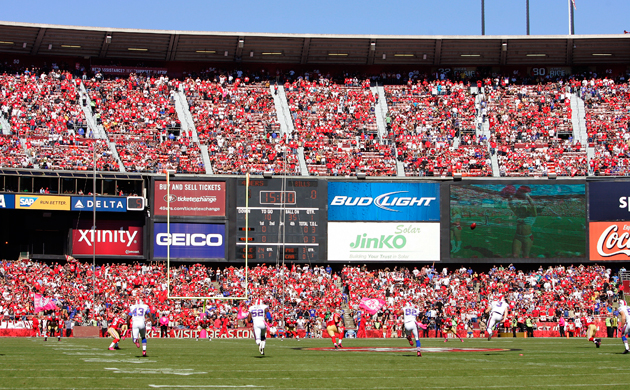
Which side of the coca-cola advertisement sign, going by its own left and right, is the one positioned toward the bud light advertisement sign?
right

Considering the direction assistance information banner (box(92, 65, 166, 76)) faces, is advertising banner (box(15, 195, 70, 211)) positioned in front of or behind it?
in front

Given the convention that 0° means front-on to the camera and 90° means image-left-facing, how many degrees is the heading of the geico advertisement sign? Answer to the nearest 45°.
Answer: approximately 0°

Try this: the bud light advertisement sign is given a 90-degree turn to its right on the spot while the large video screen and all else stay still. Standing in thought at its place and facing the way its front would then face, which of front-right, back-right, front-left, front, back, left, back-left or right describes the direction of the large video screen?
back

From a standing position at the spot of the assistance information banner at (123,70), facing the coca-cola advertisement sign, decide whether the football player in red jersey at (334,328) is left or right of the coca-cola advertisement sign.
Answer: right

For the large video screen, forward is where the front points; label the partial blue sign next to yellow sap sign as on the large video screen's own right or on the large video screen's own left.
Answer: on the large video screen's own right

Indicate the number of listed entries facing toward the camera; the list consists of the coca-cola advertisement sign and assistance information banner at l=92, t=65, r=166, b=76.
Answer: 2

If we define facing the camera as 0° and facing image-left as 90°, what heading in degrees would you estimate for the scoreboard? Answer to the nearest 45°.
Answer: approximately 0°

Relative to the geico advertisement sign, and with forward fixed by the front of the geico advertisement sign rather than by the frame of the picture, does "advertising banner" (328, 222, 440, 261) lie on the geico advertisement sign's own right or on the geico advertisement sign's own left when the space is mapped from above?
on the geico advertisement sign's own left

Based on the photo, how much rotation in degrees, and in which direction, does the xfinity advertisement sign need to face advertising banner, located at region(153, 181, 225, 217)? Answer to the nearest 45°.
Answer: approximately 45° to its left

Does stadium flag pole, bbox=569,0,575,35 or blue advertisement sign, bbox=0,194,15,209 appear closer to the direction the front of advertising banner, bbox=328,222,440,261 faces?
the blue advertisement sign
